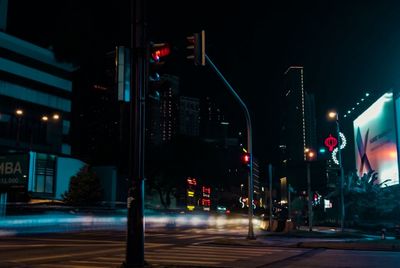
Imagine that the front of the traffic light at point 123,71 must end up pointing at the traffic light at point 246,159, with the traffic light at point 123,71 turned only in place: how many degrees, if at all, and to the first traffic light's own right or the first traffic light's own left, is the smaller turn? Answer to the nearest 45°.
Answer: approximately 90° to the first traffic light's own right

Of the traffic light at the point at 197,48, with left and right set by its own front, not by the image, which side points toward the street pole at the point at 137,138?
left

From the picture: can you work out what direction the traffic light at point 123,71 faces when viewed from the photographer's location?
facing away from the viewer and to the left of the viewer
